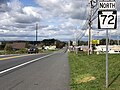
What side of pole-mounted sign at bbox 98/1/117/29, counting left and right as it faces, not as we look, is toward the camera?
front
